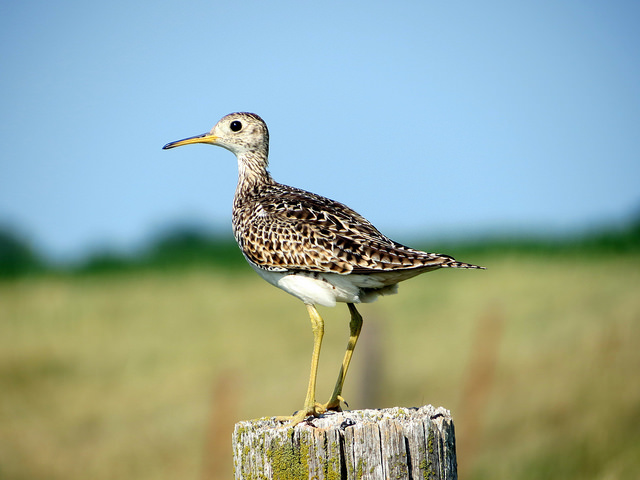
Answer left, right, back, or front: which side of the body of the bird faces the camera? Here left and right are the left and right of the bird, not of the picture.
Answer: left
